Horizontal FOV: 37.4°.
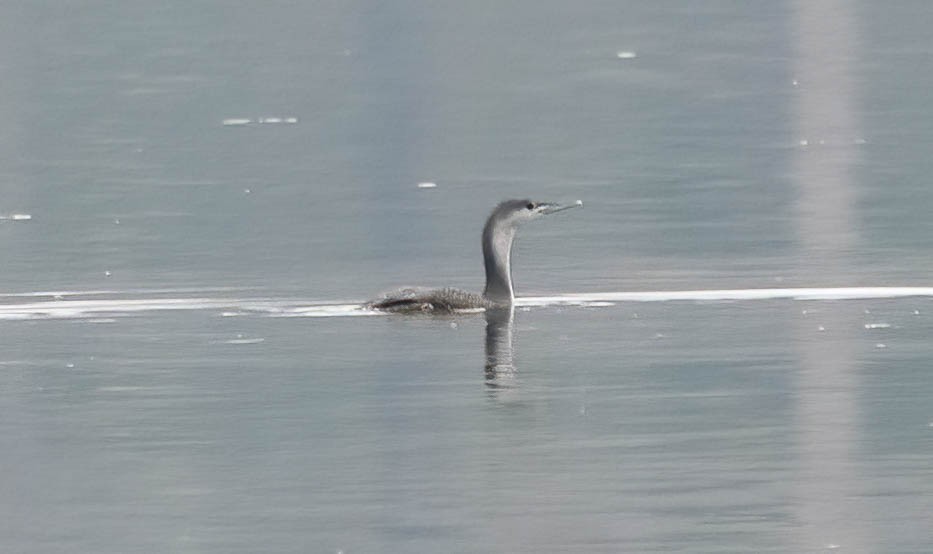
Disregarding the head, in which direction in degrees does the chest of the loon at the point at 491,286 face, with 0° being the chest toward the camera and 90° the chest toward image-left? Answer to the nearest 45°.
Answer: approximately 270°

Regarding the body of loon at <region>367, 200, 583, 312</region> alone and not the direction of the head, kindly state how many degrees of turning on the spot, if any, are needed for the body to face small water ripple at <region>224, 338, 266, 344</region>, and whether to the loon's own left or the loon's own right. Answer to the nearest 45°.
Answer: approximately 135° to the loon's own right
